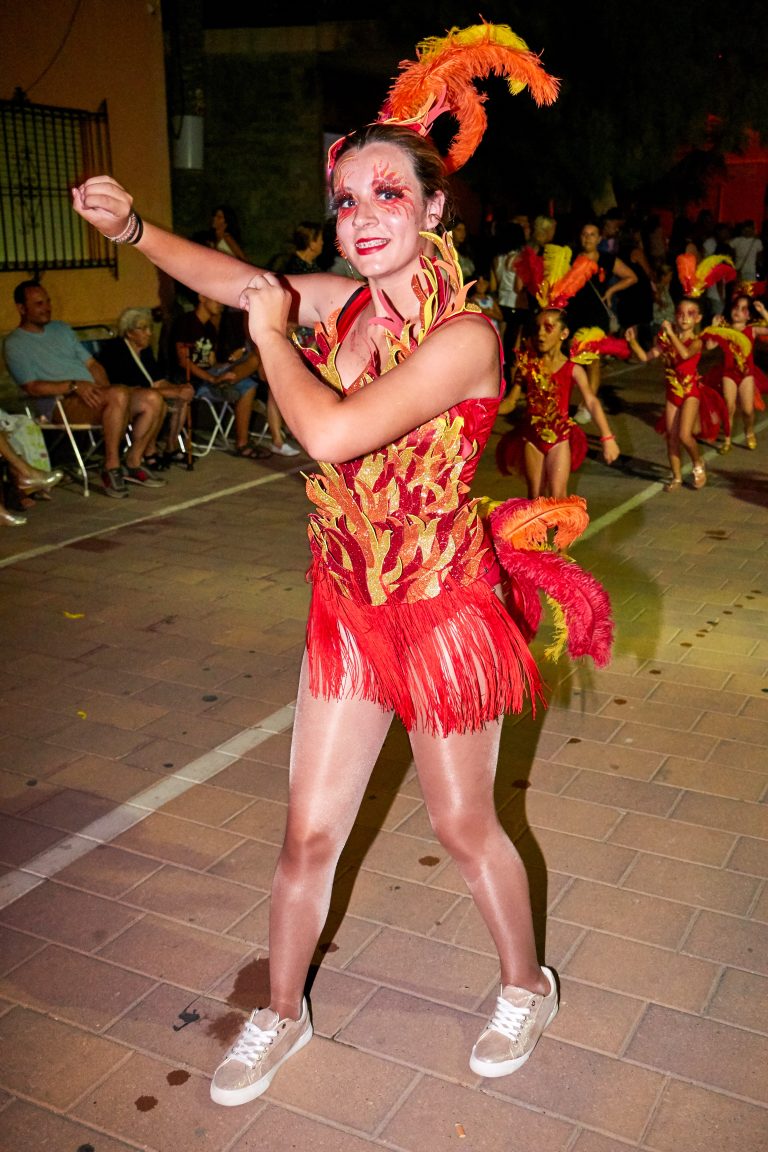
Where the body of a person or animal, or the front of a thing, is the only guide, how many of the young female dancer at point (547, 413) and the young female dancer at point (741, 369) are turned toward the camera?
2

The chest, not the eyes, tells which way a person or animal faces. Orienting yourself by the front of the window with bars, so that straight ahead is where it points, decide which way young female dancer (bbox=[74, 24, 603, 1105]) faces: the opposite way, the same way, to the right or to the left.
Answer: to the right

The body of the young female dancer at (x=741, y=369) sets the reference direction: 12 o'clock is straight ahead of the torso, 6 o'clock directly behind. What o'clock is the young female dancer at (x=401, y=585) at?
the young female dancer at (x=401, y=585) is roughly at 12 o'clock from the young female dancer at (x=741, y=369).

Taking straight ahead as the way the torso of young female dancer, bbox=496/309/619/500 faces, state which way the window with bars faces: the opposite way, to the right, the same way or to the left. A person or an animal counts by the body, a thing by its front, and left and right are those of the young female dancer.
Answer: to the left

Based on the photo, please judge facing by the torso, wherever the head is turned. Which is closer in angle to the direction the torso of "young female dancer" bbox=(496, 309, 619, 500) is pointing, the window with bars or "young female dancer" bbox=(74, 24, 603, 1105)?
the young female dancer

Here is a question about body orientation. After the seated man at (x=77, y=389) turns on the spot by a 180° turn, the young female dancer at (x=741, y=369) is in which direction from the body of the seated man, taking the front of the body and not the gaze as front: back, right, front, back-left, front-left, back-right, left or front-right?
back-right

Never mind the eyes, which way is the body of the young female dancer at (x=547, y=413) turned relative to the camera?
toward the camera

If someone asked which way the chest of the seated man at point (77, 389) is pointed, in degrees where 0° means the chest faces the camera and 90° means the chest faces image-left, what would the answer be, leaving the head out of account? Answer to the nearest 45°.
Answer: approximately 315°

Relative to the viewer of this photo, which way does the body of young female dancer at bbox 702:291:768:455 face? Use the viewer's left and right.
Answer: facing the viewer

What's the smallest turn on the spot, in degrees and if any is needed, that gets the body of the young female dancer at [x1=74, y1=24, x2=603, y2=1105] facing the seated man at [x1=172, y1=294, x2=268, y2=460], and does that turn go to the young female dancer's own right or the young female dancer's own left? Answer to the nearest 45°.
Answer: approximately 135° to the young female dancer's own right

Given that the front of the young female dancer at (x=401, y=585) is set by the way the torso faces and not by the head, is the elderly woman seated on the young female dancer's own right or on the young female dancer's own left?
on the young female dancer's own right

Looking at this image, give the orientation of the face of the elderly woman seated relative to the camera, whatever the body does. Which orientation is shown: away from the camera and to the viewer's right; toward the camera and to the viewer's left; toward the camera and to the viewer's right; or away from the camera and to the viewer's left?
toward the camera and to the viewer's right

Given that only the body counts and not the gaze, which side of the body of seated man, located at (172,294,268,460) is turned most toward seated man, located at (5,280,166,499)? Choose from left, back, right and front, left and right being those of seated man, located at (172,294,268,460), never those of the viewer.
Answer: right

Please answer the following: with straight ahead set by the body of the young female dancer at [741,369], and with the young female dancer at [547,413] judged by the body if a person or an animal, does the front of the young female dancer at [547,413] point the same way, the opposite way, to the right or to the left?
the same way

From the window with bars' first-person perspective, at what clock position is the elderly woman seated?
The elderly woman seated is roughly at 1 o'clock from the window with bars.

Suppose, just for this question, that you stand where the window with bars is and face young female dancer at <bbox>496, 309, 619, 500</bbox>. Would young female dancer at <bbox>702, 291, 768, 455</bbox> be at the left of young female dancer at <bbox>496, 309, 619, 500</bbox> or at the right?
left
